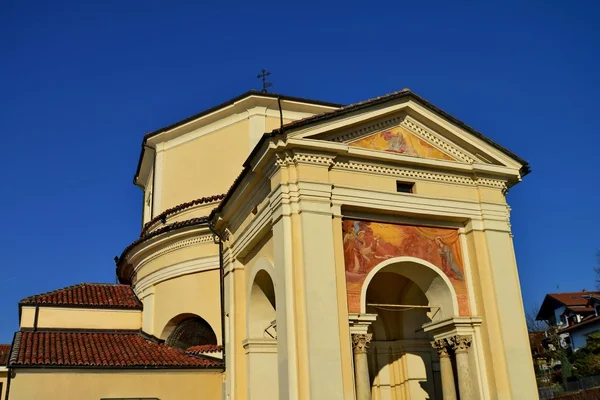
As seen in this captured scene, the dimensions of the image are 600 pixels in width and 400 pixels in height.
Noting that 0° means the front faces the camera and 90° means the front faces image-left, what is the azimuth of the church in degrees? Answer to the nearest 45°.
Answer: approximately 315°
